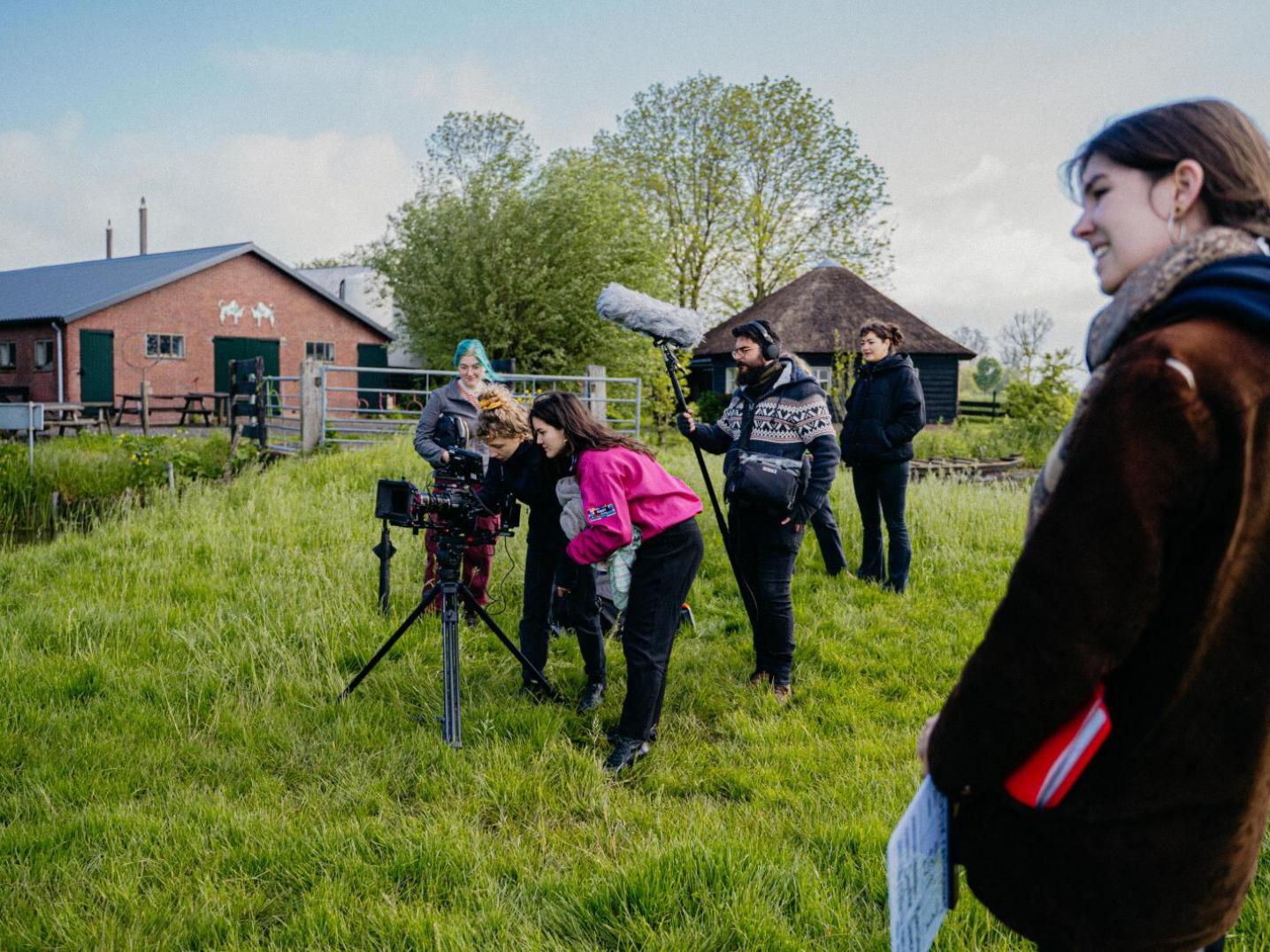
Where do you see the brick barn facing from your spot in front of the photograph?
facing the viewer and to the right of the viewer

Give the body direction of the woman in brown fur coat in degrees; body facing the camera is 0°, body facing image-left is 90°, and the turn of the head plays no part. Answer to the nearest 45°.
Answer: approximately 90°

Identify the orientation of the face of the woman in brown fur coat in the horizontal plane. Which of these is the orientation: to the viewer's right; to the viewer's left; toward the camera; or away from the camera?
to the viewer's left

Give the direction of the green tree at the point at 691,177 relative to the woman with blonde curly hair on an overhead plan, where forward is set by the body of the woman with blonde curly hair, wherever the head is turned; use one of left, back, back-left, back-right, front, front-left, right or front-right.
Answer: back-right

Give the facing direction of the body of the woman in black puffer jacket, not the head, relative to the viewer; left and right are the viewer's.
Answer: facing the viewer and to the left of the viewer

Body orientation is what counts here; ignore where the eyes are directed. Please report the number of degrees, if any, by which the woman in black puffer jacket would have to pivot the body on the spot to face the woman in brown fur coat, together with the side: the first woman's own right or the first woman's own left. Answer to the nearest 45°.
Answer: approximately 45° to the first woman's own left

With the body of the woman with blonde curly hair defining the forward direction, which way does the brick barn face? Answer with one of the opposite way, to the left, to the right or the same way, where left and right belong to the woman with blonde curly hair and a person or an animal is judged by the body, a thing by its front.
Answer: to the left

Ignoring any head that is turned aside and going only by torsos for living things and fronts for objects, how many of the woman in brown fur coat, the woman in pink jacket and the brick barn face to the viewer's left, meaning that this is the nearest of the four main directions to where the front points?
2

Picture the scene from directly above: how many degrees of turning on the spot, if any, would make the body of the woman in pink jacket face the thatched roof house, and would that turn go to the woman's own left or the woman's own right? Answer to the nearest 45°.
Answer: approximately 90° to the woman's own right

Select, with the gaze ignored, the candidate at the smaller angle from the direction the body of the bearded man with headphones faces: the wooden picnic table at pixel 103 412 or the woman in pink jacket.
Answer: the woman in pink jacket

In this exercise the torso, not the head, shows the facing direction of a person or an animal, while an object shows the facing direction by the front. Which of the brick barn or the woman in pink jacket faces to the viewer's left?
the woman in pink jacket

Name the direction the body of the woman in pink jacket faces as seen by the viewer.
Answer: to the viewer's left

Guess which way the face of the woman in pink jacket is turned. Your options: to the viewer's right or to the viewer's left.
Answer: to the viewer's left

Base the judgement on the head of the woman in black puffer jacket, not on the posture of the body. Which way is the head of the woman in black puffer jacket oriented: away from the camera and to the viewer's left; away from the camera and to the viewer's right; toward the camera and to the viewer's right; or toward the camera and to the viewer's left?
toward the camera and to the viewer's left
